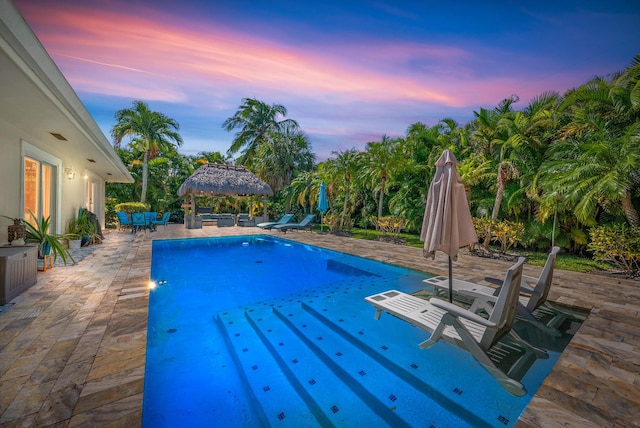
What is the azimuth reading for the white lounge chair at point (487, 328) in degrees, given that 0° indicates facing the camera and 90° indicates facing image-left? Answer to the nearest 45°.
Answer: approximately 135°

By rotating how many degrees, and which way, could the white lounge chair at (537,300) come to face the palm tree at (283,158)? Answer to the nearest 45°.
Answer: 0° — it already faces it

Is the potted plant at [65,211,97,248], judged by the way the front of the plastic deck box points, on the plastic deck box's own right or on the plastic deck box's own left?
on the plastic deck box's own left

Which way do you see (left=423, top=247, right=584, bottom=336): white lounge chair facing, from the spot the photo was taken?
facing away from the viewer and to the left of the viewer

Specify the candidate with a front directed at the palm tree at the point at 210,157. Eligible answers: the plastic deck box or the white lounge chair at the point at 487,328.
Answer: the white lounge chair

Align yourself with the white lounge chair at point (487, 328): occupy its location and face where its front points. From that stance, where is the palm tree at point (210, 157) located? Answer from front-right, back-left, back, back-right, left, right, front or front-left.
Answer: front

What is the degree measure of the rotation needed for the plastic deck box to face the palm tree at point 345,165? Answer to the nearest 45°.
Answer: approximately 45° to its left

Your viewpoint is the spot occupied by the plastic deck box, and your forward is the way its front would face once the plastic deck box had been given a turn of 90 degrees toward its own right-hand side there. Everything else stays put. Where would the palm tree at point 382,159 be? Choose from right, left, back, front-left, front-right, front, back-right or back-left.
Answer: back-left

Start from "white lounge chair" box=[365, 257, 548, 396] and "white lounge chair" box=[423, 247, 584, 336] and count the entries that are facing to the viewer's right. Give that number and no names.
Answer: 0

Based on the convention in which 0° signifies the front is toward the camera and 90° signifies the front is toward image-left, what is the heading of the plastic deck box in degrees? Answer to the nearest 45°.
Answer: approximately 315°

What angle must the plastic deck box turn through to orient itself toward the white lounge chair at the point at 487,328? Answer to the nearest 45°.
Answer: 0° — it already faces it
